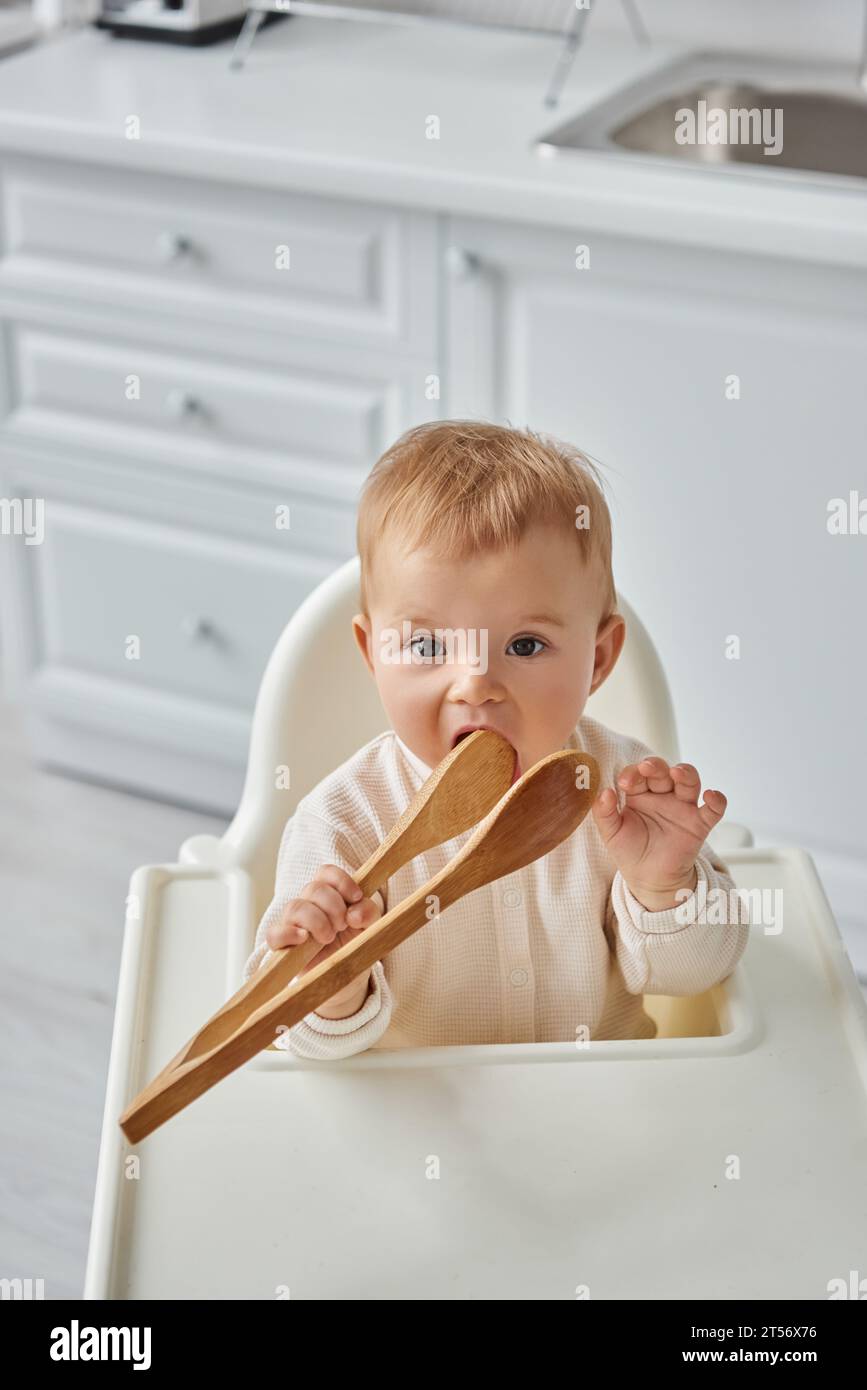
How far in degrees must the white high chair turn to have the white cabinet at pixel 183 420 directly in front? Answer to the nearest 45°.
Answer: approximately 180°

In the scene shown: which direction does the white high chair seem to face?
toward the camera

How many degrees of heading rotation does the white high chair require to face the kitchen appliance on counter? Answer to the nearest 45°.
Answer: approximately 180°

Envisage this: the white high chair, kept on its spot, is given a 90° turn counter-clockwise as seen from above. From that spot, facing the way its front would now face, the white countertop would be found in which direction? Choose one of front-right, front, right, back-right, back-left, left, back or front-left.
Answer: left

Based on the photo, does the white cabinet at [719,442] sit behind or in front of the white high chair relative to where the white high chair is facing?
behind

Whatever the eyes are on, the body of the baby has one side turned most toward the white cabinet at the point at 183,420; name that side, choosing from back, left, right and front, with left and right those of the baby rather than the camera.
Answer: back
